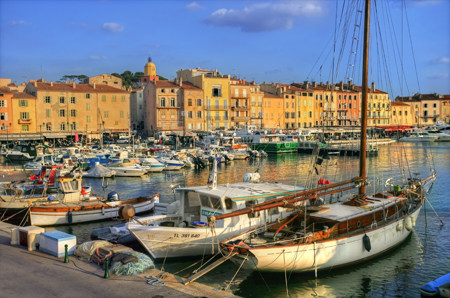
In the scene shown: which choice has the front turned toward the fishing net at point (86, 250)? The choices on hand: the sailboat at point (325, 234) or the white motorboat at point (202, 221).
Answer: the white motorboat

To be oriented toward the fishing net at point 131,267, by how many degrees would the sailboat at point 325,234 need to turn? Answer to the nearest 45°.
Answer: approximately 180°

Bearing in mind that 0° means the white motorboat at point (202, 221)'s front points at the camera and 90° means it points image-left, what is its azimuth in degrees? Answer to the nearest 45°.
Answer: approximately 45°

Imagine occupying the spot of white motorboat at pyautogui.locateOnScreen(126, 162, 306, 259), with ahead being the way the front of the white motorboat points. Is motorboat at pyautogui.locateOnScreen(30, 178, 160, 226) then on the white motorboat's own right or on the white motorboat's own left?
on the white motorboat's own right

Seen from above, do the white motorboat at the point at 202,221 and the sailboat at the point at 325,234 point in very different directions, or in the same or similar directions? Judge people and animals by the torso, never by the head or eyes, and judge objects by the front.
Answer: very different directions

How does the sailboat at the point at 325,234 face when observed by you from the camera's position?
facing away from the viewer and to the right of the viewer
